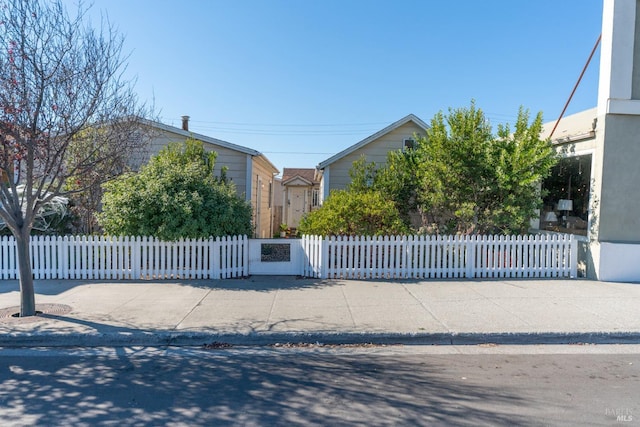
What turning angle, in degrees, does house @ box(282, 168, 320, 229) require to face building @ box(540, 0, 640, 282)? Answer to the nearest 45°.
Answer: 0° — it already faces it

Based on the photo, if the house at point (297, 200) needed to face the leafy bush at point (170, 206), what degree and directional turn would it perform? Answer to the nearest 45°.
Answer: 0° — it already faces it

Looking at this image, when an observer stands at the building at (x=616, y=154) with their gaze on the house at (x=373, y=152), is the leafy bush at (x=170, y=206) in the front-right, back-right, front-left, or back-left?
front-left

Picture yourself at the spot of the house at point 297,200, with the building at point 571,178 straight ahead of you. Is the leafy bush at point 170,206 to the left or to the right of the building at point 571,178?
right

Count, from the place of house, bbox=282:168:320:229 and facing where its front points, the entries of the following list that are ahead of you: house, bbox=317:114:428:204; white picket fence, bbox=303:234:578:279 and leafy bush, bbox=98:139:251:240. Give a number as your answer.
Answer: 3

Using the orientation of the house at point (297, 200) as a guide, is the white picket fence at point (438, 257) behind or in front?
in front

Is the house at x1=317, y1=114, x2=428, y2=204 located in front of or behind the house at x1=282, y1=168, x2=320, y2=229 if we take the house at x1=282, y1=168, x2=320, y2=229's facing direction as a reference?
in front

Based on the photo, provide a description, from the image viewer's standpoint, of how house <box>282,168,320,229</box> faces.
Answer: facing the viewer

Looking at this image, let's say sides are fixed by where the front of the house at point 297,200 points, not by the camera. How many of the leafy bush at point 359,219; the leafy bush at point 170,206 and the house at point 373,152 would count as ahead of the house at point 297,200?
3

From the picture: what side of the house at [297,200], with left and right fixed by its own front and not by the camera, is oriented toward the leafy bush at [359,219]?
front

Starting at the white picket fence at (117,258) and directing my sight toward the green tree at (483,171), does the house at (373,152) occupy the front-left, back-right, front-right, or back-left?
front-left

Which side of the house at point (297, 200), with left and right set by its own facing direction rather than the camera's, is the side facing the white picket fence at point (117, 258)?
front
